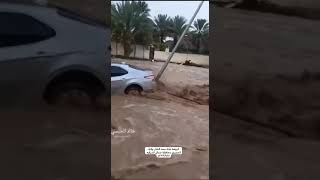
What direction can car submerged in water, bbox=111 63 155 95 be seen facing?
to the viewer's left
